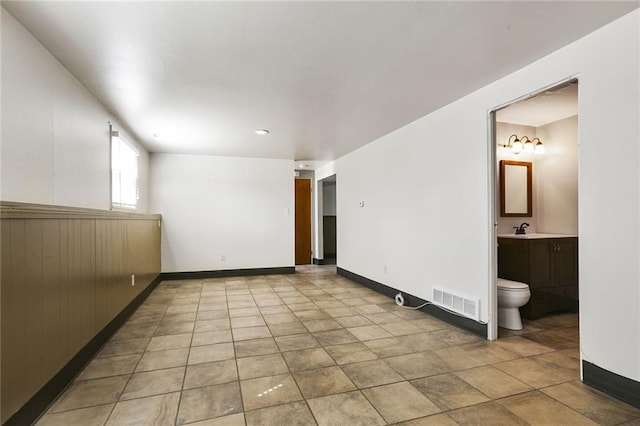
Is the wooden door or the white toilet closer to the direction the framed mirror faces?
the white toilet

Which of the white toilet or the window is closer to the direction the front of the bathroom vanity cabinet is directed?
the white toilet

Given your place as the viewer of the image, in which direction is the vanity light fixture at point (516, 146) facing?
facing the viewer and to the right of the viewer

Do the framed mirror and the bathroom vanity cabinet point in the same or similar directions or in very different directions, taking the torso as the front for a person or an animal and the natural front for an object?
same or similar directions

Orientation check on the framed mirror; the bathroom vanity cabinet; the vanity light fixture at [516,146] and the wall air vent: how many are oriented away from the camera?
0

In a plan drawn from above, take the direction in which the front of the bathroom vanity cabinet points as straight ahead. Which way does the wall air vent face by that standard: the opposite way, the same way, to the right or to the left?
to the right

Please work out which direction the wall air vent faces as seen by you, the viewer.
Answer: facing the viewer and to the left of the viewer

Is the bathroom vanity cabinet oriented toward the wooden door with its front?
no

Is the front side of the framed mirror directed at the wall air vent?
no

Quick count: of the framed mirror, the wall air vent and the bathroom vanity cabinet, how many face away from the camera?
0

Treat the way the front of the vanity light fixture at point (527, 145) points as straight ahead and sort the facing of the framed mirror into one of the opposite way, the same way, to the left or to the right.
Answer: the same way

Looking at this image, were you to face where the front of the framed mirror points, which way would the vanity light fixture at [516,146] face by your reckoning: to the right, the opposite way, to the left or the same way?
the same way

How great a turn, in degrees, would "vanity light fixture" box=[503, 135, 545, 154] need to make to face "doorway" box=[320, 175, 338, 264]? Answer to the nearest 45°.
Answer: approximately 180°

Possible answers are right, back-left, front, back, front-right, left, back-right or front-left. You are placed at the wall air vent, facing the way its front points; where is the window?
front-right

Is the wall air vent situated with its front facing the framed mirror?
no

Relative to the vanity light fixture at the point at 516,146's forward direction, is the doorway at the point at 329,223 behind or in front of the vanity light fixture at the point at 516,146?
behind

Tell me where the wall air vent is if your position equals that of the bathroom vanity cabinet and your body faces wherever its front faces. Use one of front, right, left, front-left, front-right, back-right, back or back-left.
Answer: right
